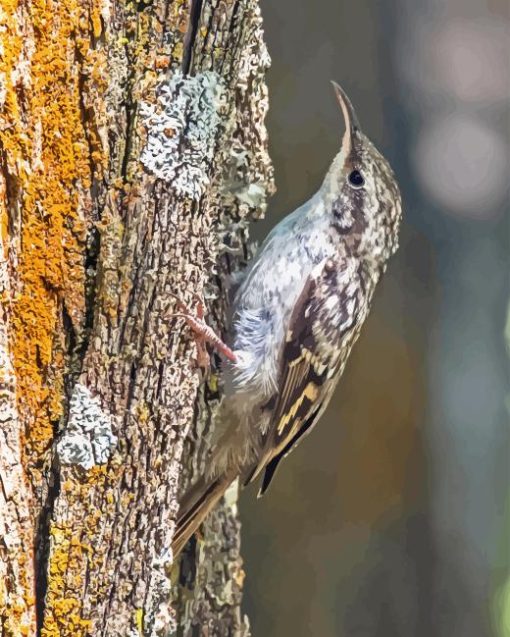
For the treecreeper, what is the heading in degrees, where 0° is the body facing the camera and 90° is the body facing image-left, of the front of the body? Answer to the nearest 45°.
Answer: approximately 90°
